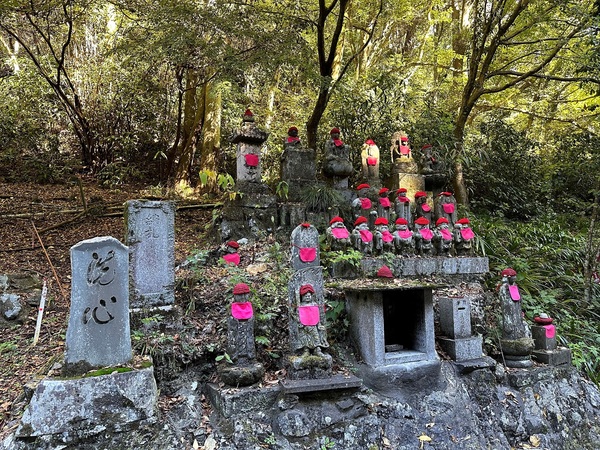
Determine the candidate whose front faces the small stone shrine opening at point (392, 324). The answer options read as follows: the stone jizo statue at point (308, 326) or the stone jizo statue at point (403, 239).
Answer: the stone jizo statue at point (403, 239)

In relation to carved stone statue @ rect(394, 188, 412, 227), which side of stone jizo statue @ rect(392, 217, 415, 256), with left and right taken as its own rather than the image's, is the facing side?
back

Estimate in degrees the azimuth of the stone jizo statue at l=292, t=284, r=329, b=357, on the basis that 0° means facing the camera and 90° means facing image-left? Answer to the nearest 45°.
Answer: approximately 0°

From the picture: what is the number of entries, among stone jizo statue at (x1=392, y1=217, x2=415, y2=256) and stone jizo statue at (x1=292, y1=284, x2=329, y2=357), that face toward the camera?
2

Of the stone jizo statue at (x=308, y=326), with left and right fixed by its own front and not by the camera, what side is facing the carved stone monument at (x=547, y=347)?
left

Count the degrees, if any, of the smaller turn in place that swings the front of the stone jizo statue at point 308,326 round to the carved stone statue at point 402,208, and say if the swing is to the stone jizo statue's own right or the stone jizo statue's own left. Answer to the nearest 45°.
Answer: approximately 135° to the stone jizo statue's own left

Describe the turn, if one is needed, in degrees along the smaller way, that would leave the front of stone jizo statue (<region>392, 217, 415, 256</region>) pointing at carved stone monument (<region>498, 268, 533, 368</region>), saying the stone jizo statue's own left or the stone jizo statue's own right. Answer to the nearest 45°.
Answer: approximately 90° to the stone jizo statue's own left

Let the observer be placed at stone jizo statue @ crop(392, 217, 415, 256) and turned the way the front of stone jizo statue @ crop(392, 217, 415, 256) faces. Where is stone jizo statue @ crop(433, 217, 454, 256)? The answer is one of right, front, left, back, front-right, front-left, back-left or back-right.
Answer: back-left

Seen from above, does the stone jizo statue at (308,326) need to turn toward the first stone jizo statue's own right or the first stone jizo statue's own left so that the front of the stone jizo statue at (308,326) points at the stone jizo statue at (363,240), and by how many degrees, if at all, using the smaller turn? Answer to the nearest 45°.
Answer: approximately 135° to the first stone jizo statue's own left
